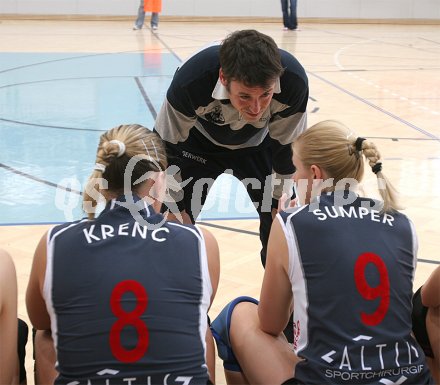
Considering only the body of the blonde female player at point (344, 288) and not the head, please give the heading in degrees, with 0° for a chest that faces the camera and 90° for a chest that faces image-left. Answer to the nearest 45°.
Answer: approximately 135°

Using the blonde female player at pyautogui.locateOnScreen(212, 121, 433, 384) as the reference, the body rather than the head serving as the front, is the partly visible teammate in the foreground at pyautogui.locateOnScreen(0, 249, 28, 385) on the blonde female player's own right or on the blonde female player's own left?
on the blonde female player's own left

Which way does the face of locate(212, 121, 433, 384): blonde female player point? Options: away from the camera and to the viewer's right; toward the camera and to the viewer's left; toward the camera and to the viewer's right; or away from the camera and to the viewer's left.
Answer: away from the camera and to the viewer's left

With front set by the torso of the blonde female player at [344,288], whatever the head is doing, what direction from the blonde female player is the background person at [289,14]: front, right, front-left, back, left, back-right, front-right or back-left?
front-right

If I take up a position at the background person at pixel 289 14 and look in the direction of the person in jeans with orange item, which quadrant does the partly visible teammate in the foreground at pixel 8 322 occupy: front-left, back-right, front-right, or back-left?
front-left
